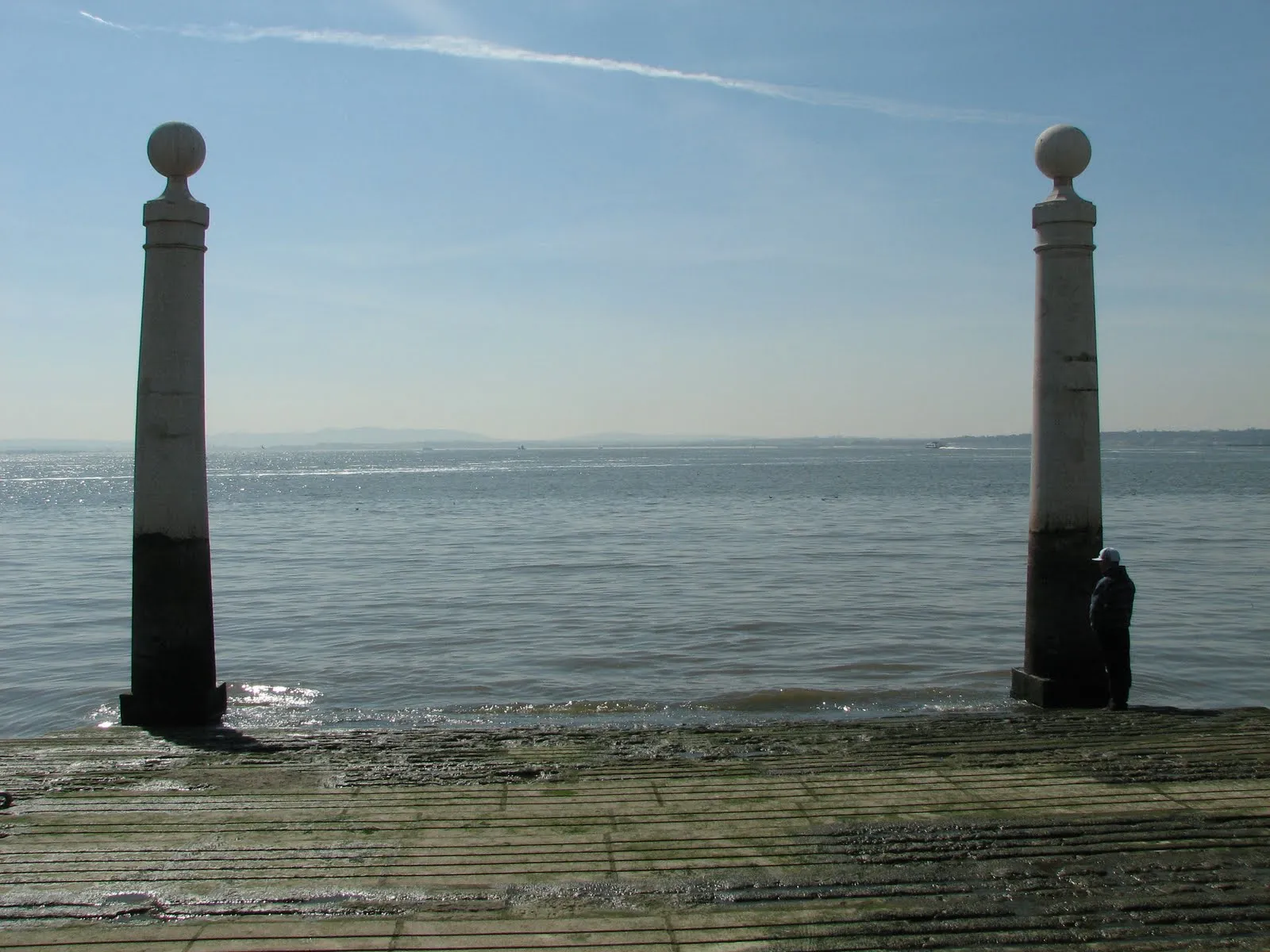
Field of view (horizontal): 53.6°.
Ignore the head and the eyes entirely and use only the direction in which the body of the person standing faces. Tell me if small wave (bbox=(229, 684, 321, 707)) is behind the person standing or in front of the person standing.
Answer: in front

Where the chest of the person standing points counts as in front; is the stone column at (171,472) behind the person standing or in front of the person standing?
in front
